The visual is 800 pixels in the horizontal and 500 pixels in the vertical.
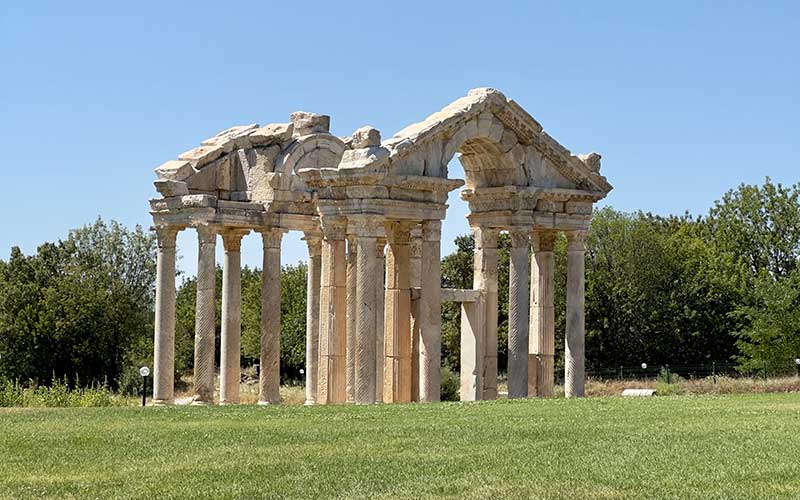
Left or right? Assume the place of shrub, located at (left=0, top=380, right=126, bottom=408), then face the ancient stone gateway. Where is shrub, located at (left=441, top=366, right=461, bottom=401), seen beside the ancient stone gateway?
left

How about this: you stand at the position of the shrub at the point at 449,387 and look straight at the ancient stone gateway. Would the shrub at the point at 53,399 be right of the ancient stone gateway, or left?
right
